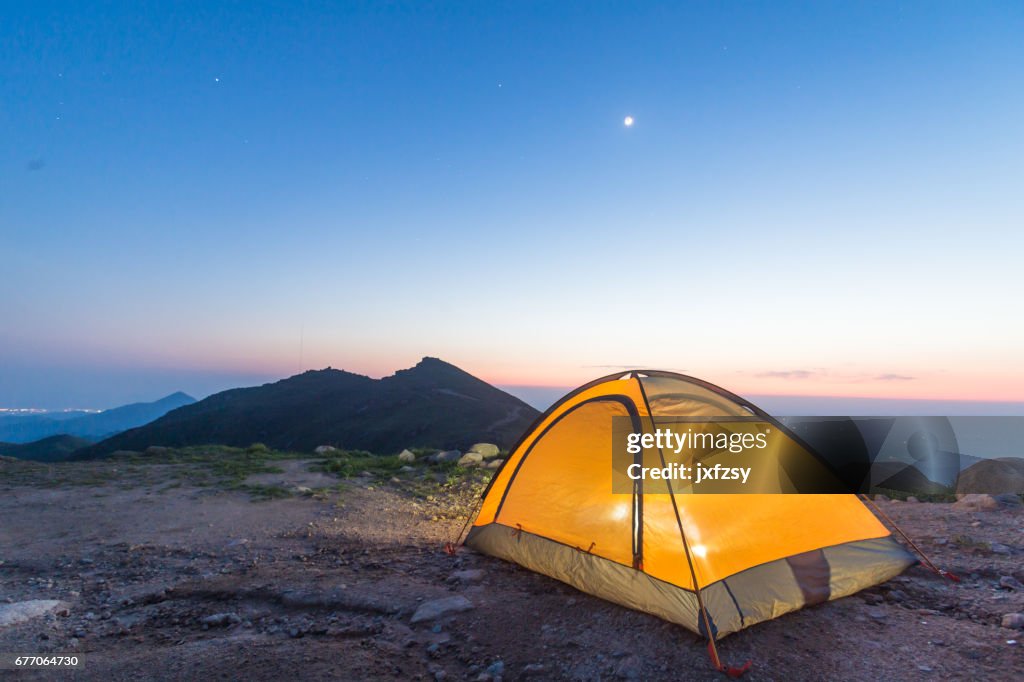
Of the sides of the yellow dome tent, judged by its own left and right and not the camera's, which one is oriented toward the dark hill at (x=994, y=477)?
back

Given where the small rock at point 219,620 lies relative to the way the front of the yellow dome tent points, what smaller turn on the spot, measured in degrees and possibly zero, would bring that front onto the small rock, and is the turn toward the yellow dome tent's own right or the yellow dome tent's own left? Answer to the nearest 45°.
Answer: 0° — it already faces it

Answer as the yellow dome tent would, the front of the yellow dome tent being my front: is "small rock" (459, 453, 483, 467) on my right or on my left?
on my right

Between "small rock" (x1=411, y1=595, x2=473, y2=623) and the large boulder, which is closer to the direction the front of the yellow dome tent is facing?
the small rock

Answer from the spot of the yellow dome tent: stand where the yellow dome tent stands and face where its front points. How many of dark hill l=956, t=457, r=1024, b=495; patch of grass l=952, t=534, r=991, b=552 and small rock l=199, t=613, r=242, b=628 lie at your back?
2

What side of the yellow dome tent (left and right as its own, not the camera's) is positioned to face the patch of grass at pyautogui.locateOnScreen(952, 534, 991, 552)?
back

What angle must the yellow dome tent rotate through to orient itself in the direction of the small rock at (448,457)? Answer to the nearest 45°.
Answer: approximately 90° to its right

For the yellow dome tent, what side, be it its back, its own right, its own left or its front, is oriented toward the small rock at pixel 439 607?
front

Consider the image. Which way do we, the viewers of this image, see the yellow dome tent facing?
facing the viewer and to the left of the viewer

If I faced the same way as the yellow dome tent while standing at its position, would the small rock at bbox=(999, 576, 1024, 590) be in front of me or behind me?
behind
